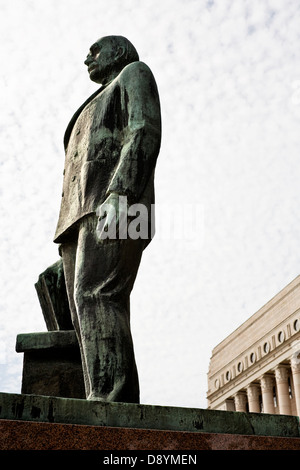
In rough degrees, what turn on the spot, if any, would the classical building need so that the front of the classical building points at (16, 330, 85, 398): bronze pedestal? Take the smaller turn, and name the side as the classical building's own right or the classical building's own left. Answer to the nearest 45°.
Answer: approximately 45° to the classical building's own left

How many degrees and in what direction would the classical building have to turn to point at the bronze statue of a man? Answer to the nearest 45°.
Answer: approximately 45° to its left

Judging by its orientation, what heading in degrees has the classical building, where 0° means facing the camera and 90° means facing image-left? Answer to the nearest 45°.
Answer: approximately 45°

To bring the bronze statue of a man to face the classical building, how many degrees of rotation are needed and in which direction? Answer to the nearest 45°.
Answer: approximately 90° to its right

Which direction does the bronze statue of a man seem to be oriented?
to the viewer's left
